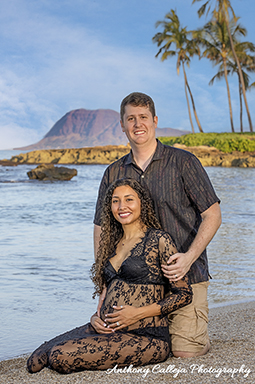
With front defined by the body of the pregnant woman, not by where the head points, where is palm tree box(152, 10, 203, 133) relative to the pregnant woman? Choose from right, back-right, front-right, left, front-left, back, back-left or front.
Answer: back-right

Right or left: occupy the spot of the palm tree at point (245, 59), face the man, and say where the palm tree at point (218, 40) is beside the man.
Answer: right

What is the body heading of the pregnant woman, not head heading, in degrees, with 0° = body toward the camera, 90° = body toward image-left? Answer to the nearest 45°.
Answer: approximately 45°

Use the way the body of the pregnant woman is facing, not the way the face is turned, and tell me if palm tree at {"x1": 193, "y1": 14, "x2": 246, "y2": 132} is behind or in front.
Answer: behind

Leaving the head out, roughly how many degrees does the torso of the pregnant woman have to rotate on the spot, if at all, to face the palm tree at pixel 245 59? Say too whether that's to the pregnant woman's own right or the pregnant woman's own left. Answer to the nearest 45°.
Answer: approximately 135° to the pregnant woman's own right

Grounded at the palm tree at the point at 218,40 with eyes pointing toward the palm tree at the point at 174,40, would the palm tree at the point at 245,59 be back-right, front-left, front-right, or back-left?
back-right
